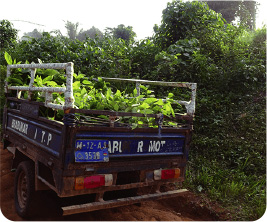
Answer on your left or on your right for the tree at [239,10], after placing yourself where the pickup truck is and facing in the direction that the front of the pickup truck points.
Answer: on your right

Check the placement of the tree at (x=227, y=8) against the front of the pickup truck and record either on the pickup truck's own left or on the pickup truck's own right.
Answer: on the pickup truck's own right

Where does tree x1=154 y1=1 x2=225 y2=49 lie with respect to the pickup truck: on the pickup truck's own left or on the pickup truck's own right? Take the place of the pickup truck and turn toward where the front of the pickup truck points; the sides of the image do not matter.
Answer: on the pickup truck's own right

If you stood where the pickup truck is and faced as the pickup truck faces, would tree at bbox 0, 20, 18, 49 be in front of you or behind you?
in front

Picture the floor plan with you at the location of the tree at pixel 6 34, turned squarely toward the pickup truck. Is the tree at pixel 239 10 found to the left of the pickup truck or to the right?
left

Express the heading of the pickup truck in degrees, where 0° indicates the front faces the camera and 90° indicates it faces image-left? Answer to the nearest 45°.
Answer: approximately 135°
